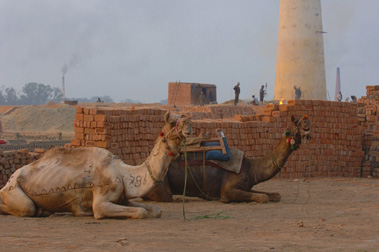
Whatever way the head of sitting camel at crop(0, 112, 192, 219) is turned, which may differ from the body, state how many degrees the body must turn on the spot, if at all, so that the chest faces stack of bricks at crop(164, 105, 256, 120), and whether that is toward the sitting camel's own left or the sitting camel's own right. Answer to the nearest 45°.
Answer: approximately 90° to the sitting camel's own left

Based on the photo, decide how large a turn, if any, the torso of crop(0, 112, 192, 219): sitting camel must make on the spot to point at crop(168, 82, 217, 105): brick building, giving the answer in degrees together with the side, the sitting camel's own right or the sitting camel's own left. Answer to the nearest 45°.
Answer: approximately 90° to the sitting camel's own left

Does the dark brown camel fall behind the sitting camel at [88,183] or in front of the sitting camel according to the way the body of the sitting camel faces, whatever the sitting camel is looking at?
in front

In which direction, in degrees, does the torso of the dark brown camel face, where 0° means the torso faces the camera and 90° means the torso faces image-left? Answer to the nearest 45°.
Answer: approximately 270°

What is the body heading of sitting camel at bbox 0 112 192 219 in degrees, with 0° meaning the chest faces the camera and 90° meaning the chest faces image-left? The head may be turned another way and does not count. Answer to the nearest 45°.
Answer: approximately 270°

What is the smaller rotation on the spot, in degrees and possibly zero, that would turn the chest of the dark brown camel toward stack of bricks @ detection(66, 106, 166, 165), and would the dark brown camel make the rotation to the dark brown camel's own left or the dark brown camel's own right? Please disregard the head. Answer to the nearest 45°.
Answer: approximately 135° to the dark brown camel's own left

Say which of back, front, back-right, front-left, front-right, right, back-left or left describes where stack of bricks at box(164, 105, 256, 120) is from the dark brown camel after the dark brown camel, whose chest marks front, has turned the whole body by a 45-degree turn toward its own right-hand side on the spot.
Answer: back-left

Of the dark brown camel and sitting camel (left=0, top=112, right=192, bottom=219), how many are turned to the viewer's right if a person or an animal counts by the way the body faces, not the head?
2

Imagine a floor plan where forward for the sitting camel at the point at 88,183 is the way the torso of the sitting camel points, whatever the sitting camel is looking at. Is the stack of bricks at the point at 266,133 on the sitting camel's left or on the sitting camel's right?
on the sitting camel's left

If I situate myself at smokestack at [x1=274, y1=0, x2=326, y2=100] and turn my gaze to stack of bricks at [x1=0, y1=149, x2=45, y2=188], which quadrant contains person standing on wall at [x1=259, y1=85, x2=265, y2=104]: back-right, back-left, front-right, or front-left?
front-right

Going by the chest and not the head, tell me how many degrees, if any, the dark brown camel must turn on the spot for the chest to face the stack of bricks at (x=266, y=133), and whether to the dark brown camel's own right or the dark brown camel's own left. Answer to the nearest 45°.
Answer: approximately 90° to the dark brown camel's own left

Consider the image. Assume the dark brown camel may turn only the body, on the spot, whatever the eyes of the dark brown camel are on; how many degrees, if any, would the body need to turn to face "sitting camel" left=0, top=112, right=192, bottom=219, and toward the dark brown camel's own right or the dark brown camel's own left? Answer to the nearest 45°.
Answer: approximately 135° to the dark brown camel's own right

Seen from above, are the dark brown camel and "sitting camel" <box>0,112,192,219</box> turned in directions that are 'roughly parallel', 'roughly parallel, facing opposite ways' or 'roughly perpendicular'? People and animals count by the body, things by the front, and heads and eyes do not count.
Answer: roughly parallel

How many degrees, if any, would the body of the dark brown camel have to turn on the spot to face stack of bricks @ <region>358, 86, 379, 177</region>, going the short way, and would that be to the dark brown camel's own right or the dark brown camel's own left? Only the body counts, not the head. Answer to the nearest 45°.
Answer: approximately 45° to the dark brown camel's own left
